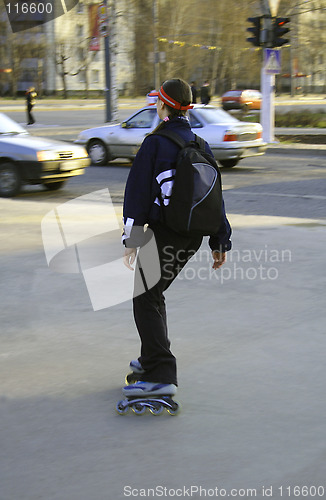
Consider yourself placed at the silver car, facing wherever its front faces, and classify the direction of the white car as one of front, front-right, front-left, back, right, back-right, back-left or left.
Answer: left

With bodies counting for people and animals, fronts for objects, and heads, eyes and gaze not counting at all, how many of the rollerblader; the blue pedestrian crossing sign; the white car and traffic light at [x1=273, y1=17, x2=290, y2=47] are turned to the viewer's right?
1

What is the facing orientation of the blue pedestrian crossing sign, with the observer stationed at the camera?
facing the viewer

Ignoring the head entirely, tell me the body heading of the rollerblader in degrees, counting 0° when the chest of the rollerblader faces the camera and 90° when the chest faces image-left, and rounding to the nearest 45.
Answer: approximately 135°

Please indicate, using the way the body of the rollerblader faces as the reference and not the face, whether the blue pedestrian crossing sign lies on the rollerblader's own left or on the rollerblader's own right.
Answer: on the rollerblader's own right

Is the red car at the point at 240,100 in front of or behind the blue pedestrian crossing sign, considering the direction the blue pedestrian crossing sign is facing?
behind
